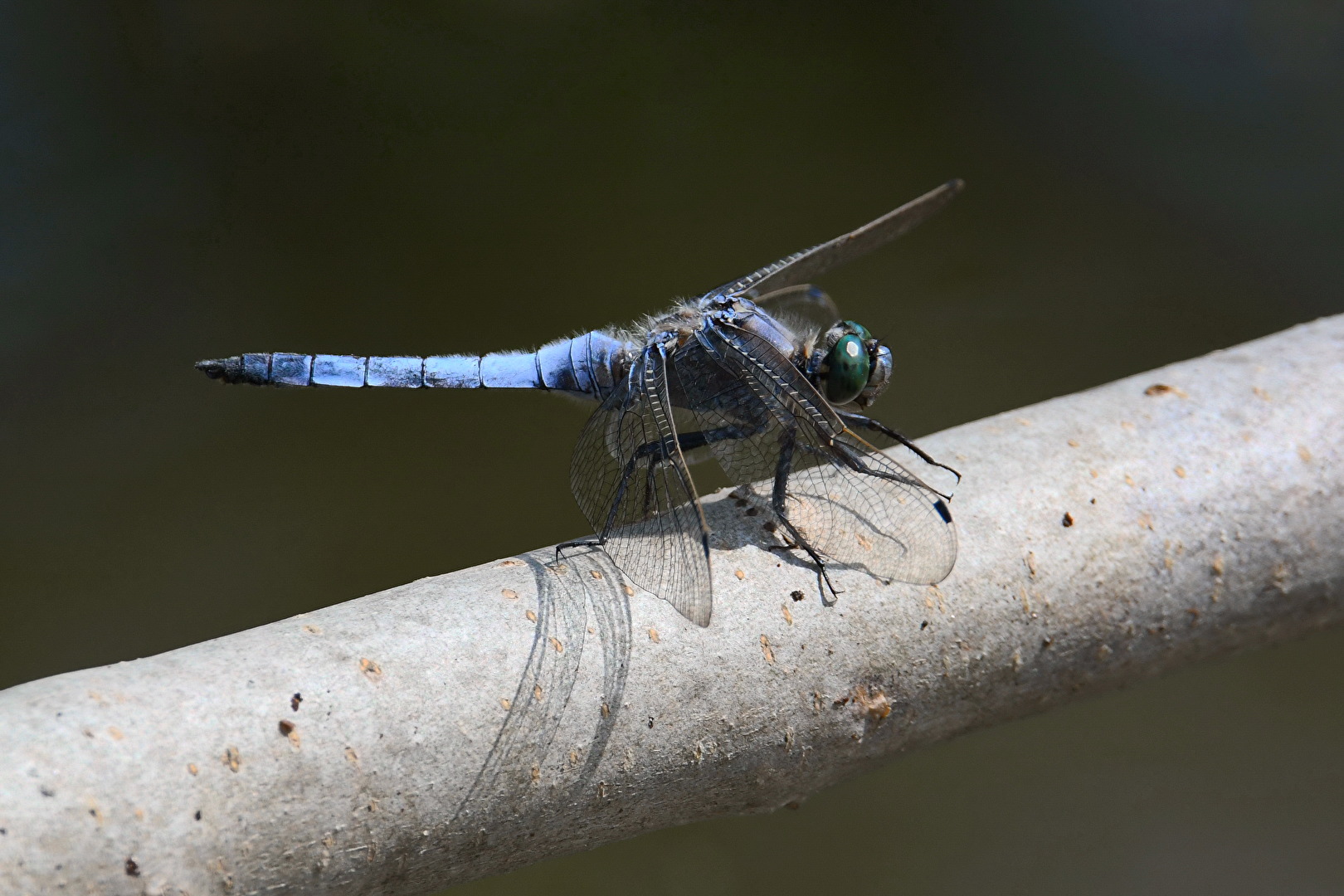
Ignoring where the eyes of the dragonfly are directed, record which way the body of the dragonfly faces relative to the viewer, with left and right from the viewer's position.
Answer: facing to the right of the viewer
